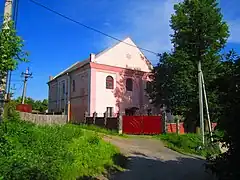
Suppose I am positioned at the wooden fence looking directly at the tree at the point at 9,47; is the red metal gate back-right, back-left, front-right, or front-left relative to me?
back-left

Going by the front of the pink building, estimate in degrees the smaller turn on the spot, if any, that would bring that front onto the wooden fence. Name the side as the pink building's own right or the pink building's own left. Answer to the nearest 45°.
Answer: approximately 45° to the pink building's own right

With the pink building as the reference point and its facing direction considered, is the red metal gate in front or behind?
in front

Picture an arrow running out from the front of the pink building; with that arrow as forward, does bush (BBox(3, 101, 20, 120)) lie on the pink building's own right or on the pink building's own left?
on the pink building's own right

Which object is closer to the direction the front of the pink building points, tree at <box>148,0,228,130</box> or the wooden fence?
the tree

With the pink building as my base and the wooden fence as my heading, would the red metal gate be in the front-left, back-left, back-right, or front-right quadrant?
front-left

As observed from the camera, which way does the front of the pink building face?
facing the viewer and to the right of the viewer

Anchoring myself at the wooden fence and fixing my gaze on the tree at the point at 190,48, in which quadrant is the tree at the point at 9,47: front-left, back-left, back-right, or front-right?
back-right

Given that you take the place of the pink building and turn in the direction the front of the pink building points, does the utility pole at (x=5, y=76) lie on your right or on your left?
on your right

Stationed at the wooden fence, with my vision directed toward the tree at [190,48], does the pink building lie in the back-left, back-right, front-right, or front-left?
front-left

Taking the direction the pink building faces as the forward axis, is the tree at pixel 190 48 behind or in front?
in front

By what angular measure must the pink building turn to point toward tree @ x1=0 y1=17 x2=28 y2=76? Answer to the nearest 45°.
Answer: approximately 45° to its right
